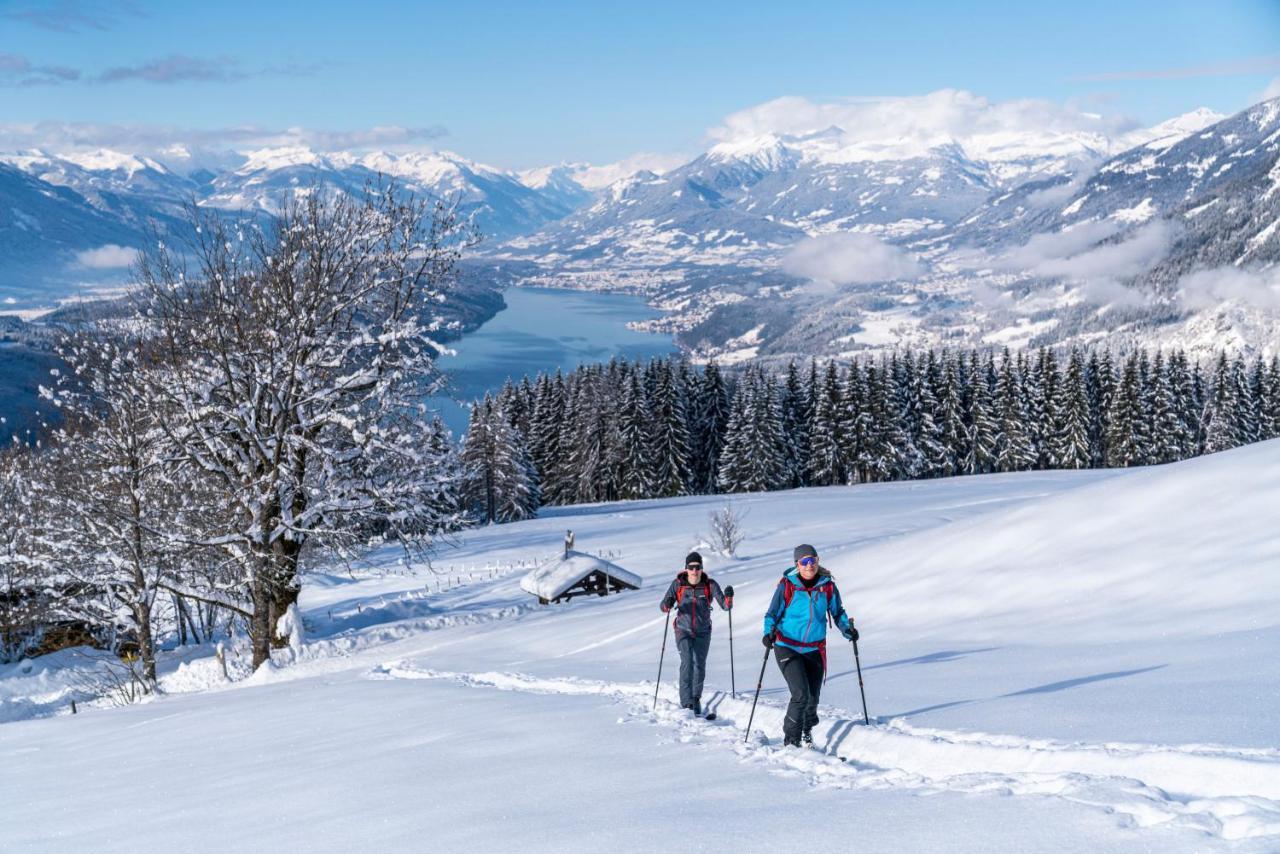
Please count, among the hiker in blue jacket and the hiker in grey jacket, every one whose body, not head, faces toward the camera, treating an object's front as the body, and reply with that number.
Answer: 2

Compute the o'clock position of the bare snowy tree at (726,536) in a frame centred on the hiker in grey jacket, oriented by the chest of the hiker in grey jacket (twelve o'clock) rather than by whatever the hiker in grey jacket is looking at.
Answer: The bare snowy tree is roughly at 6 o'clock from the hiker in grey jacket.

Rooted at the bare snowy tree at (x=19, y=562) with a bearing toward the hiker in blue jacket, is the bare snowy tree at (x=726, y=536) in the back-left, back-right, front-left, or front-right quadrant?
front-left

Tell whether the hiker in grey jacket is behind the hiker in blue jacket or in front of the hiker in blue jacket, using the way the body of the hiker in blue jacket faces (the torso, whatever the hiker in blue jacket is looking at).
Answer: behind

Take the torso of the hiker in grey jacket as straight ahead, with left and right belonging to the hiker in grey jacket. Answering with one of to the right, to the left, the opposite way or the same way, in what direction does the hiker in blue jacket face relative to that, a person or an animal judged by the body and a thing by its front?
the same way

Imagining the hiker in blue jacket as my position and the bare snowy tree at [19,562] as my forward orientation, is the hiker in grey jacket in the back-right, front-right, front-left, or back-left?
front-right

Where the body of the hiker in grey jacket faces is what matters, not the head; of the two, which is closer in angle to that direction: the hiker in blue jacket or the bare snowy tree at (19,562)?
the hiker in blue jacket

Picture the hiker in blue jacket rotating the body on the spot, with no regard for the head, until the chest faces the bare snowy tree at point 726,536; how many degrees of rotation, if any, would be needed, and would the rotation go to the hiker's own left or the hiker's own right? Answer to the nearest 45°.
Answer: approximately 180°

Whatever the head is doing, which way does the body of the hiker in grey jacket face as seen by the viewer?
toward the camera
